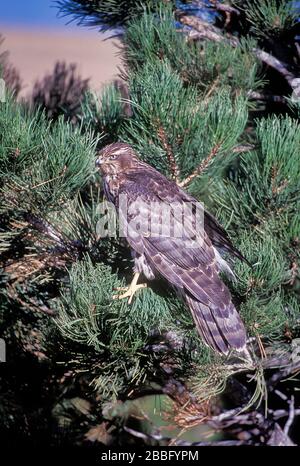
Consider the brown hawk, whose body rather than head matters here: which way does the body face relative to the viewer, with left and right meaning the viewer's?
facing to the left of the viewer
